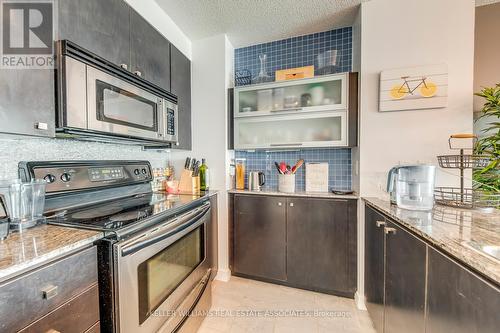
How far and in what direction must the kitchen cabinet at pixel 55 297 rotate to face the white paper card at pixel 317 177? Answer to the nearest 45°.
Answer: approximately 45° to its left

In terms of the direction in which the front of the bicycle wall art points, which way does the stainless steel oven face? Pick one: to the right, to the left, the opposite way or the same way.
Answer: to the left

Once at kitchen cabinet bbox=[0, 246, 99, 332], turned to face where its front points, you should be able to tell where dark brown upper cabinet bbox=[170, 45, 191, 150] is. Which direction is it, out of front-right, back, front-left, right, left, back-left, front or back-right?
left

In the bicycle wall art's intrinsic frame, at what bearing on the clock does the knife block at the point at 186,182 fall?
The knife block is roughly at 2 o'clock from the bicycle wall art.

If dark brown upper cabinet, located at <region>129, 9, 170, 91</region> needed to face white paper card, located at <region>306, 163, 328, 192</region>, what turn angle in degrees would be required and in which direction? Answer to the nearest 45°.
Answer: approximately 45° to its left

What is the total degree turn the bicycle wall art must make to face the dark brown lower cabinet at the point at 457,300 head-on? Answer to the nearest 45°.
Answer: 0° — it already faces it

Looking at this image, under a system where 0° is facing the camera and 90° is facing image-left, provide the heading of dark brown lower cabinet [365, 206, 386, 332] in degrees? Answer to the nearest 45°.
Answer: approximately 90°

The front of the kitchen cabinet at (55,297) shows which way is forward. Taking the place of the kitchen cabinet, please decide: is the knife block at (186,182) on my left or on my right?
on my left

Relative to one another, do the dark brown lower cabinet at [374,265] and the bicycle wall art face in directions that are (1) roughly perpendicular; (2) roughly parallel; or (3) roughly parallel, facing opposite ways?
roughly perpendicular

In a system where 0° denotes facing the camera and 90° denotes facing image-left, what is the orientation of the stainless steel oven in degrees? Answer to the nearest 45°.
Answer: approximately 315°

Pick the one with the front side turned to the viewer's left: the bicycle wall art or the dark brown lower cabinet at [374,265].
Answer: the dark brown lower cabinet

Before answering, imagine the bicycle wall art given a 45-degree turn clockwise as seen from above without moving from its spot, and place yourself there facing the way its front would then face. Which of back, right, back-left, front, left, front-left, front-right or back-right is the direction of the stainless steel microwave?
front

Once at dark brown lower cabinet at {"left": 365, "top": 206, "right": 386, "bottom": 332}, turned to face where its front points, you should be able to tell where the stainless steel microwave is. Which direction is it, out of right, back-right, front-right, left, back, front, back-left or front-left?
front-left

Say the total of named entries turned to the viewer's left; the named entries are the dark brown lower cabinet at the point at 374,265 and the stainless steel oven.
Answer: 1

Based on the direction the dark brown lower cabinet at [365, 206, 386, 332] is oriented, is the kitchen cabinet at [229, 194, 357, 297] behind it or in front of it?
in front

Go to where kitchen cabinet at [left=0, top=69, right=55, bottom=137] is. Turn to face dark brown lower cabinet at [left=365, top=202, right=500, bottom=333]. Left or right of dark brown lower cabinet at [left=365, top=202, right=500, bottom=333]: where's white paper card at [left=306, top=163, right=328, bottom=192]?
left

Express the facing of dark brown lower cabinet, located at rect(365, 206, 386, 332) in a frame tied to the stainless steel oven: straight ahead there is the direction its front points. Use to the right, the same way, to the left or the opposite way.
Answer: the opposite way

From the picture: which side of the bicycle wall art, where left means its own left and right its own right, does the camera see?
front

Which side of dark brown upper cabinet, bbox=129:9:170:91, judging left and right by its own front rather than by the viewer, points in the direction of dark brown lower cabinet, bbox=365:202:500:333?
front

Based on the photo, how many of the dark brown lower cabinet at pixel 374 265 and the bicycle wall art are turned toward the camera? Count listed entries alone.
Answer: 1
